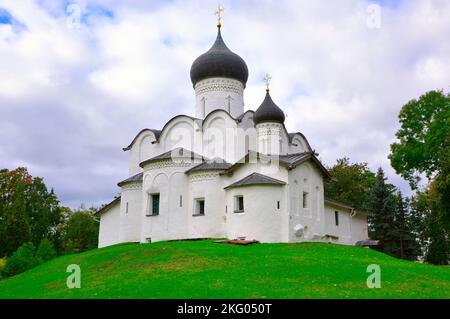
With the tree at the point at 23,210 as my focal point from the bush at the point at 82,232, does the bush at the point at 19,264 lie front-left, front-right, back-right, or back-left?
front-left
